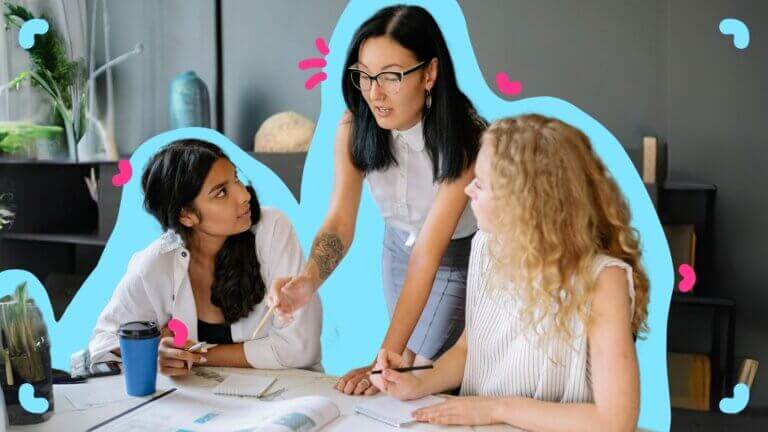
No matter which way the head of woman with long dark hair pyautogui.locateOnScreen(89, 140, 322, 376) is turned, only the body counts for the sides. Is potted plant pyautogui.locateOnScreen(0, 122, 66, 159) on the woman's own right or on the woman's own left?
on the woman's own right

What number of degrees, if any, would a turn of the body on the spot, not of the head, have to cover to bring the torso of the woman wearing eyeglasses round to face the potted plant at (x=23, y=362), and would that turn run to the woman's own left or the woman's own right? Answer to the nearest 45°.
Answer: approximately 45° to the woman's own right

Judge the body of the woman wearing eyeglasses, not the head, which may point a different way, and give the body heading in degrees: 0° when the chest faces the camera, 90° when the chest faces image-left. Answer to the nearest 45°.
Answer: approximately 45°

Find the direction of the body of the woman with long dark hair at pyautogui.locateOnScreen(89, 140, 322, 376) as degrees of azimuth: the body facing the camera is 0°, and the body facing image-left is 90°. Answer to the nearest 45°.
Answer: approximately 0°
